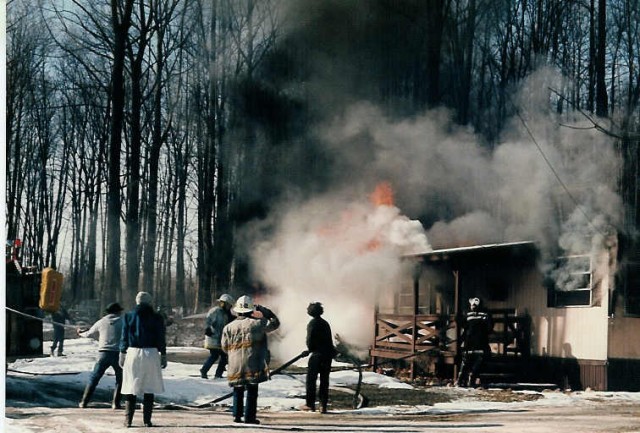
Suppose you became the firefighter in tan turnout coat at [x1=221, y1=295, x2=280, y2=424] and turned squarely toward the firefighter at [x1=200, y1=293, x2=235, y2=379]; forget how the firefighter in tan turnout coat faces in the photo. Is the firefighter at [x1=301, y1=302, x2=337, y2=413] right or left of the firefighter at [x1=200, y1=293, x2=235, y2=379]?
right

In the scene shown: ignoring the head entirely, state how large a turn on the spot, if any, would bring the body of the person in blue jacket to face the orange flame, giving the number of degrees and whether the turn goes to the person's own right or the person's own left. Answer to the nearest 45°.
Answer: approximately 45° to the person's own right

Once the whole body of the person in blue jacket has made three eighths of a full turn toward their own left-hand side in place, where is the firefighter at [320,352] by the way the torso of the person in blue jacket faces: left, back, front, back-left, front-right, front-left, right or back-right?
back

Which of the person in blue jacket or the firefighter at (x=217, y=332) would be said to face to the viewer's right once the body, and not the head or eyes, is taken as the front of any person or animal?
the firefighter

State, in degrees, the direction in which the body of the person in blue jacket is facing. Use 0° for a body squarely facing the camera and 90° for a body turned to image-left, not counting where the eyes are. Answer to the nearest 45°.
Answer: approximately 180°

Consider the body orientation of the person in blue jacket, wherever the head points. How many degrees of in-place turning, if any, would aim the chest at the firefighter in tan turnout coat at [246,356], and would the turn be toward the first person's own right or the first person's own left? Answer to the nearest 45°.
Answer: approximately 90° to the first person's own right

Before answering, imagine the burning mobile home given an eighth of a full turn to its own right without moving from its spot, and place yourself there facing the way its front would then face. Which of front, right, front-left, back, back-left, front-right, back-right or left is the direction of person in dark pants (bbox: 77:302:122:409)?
front-left

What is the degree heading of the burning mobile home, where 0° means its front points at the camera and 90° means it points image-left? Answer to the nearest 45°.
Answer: approximately 45°

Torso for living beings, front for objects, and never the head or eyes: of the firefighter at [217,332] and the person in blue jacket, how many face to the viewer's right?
1

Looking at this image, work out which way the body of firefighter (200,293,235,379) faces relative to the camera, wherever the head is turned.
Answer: to the viewer's right

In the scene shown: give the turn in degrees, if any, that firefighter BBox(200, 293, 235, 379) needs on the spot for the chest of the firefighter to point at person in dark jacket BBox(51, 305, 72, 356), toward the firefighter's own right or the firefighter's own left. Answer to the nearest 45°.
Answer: approximately 135° to the firefighter's own left

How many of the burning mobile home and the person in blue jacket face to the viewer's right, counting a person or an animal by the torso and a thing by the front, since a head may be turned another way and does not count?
0

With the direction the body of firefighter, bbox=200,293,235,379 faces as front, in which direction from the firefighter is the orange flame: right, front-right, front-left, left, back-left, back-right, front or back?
front-left
